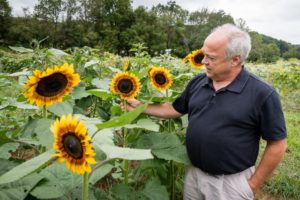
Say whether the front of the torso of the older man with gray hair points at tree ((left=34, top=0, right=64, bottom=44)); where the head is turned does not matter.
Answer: no

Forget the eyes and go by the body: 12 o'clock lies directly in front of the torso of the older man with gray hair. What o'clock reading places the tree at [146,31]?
The tree is roughly at 4 o'clock from the older man with gray hair.

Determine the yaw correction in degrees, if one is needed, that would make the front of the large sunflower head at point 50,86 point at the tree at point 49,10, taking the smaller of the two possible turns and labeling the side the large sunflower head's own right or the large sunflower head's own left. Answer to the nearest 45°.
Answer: approximately 180°

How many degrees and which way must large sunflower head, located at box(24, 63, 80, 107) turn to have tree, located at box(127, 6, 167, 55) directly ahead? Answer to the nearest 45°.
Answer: approximately 180°

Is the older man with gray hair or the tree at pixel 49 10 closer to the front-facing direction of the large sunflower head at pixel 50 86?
the older man with gray hair

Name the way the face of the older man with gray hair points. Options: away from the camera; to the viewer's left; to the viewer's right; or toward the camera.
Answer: to the viewer's left

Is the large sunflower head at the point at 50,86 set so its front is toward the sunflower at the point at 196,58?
no

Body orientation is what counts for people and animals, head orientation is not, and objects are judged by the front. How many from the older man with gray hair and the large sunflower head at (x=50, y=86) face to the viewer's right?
0

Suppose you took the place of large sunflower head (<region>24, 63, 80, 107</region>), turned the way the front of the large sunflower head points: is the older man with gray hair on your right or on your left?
on your left

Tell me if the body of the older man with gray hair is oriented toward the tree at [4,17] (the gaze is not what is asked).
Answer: no

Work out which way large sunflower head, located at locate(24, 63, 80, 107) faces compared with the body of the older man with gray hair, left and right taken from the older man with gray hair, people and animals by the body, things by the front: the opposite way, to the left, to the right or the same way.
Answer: to the left

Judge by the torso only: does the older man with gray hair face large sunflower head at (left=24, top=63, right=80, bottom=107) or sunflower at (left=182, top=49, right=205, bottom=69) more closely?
the large sunflower head

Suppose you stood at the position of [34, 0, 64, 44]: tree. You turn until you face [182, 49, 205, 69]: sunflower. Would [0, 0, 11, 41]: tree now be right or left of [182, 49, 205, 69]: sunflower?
right

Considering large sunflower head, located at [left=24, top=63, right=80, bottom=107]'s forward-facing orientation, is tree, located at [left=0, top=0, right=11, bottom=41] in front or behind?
behind

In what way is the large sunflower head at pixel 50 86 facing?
toward the camera
